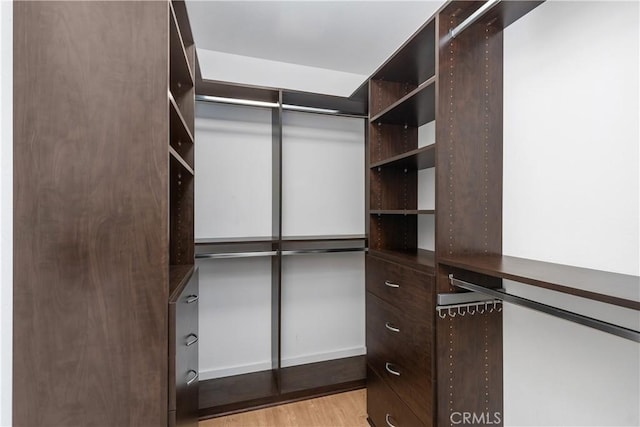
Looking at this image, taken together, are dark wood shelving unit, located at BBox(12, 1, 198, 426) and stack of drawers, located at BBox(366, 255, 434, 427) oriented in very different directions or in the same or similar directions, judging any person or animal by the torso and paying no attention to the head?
very different directions

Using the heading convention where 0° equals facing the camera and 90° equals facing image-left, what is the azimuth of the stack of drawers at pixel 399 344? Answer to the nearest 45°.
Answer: approximately 45°

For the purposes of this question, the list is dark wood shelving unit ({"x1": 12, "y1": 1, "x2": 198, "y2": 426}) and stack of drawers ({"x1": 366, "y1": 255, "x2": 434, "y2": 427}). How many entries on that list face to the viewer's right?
1

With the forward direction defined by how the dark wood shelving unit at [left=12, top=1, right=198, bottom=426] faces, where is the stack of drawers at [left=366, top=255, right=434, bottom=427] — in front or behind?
in front

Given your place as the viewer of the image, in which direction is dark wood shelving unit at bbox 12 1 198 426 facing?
facing to the right of the viewer

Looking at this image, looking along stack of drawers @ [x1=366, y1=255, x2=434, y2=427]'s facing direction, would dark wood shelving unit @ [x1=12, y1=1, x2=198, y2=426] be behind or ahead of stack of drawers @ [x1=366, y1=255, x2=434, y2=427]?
ahead
